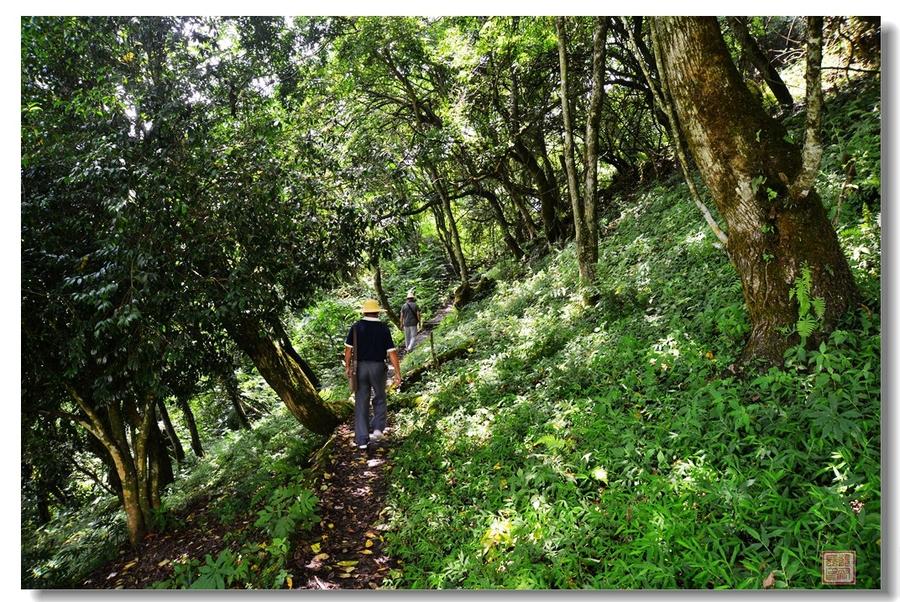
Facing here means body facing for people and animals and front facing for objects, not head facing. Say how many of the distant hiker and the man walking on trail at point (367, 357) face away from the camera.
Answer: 2

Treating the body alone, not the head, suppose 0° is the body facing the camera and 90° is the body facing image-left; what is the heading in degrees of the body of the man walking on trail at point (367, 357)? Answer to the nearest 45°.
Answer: approximately 180°

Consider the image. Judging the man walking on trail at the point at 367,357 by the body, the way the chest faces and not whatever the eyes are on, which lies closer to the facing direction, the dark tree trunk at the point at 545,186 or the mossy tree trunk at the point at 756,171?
the dark tree trunk

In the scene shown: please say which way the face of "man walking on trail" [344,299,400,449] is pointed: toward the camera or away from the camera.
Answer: away from the camera

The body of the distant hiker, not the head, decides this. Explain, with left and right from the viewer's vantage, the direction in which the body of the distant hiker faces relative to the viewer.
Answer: facing away from the viewer

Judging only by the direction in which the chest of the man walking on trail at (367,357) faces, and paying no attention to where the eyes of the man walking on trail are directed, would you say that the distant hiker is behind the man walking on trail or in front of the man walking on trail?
in front
